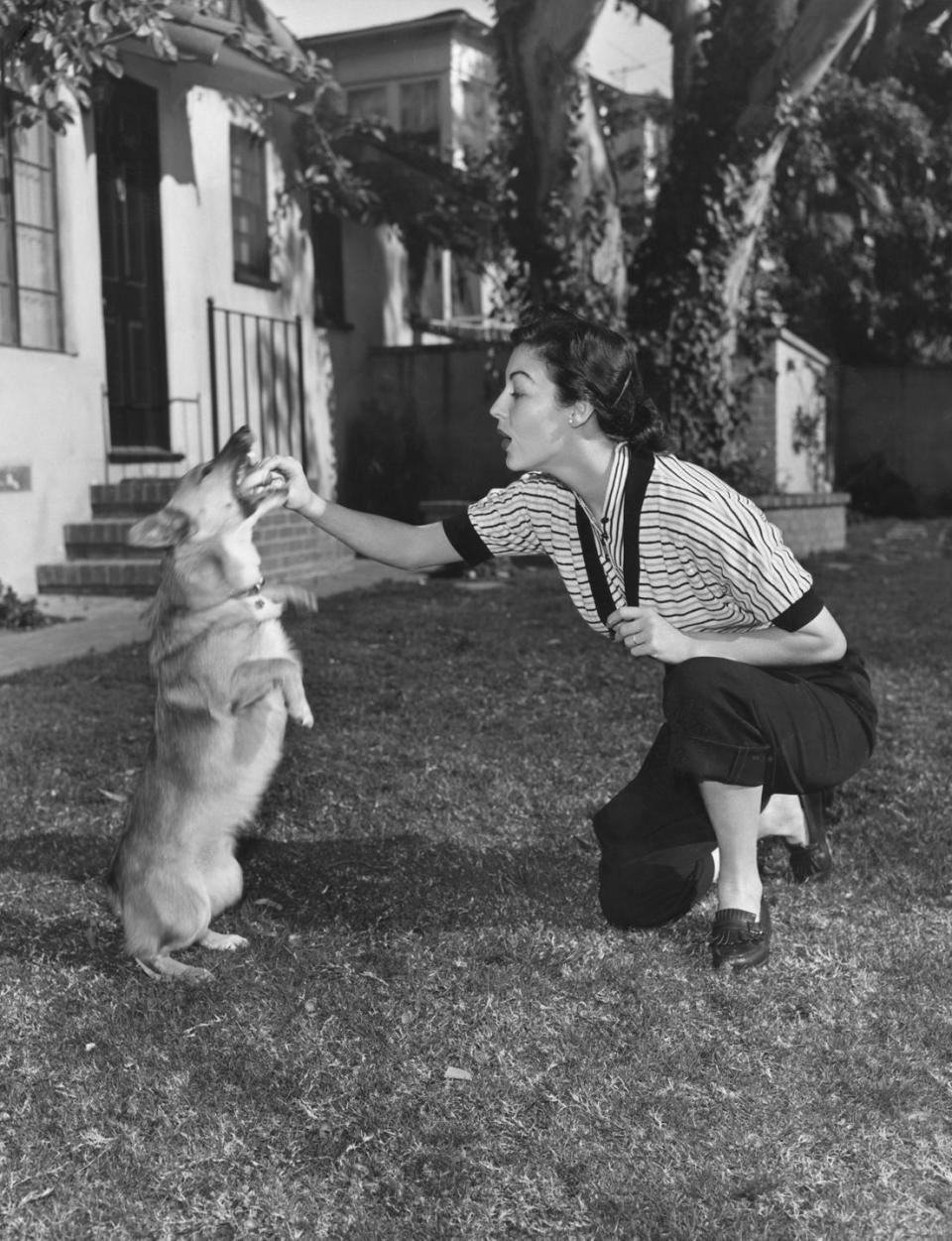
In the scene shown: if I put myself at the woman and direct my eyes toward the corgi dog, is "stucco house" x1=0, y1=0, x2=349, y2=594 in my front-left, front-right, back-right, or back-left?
front-right

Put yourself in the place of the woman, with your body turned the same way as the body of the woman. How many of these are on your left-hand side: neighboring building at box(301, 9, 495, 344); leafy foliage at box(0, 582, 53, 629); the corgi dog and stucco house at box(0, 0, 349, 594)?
0

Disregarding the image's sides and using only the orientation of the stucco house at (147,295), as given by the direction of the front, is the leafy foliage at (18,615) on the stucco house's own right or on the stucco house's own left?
on the stucco house's own right

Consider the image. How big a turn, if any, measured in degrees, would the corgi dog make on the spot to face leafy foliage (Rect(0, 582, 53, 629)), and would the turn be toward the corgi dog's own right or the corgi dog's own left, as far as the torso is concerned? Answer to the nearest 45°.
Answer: approximately 90° to the corgi dog's own left

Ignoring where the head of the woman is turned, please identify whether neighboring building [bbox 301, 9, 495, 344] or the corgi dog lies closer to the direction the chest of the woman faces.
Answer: the corgi dog

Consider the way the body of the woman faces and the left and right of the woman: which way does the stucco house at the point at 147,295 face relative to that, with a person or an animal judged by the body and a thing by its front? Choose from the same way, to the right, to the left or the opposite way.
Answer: to the left

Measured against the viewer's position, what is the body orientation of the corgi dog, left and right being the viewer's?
facing to the right of the viewer

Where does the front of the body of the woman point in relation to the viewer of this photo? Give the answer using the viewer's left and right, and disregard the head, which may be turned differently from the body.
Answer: facing the viewer and to the left of the viewer

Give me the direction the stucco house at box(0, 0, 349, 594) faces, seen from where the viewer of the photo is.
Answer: facing the viewer and to the right of the viewer

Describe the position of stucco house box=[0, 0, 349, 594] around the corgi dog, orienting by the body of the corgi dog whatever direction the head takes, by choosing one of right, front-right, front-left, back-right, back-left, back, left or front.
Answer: left

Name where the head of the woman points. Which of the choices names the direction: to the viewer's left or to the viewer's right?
to the viewer's left

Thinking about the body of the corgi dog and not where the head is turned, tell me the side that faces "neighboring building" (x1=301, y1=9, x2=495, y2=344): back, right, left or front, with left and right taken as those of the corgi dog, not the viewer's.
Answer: left

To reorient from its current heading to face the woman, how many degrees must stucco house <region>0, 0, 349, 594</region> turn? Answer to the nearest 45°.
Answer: approximately 45° to its right

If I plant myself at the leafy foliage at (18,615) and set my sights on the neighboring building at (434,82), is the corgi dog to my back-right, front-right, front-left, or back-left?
back-right

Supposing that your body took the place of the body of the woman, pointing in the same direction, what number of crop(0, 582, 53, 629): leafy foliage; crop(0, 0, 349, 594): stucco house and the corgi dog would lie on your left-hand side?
0

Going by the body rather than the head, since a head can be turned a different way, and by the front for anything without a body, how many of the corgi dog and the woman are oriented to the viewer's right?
1
